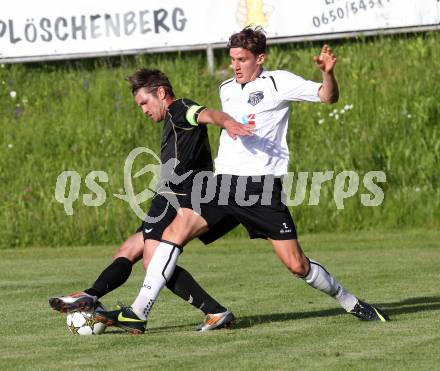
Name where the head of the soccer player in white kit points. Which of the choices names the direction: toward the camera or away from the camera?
toward the camera

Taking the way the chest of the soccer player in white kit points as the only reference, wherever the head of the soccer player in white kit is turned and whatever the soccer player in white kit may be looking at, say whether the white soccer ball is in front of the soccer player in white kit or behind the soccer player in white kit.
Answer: in front

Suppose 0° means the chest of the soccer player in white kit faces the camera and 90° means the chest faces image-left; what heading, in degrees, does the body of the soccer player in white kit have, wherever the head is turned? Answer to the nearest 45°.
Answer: approximately 45°
